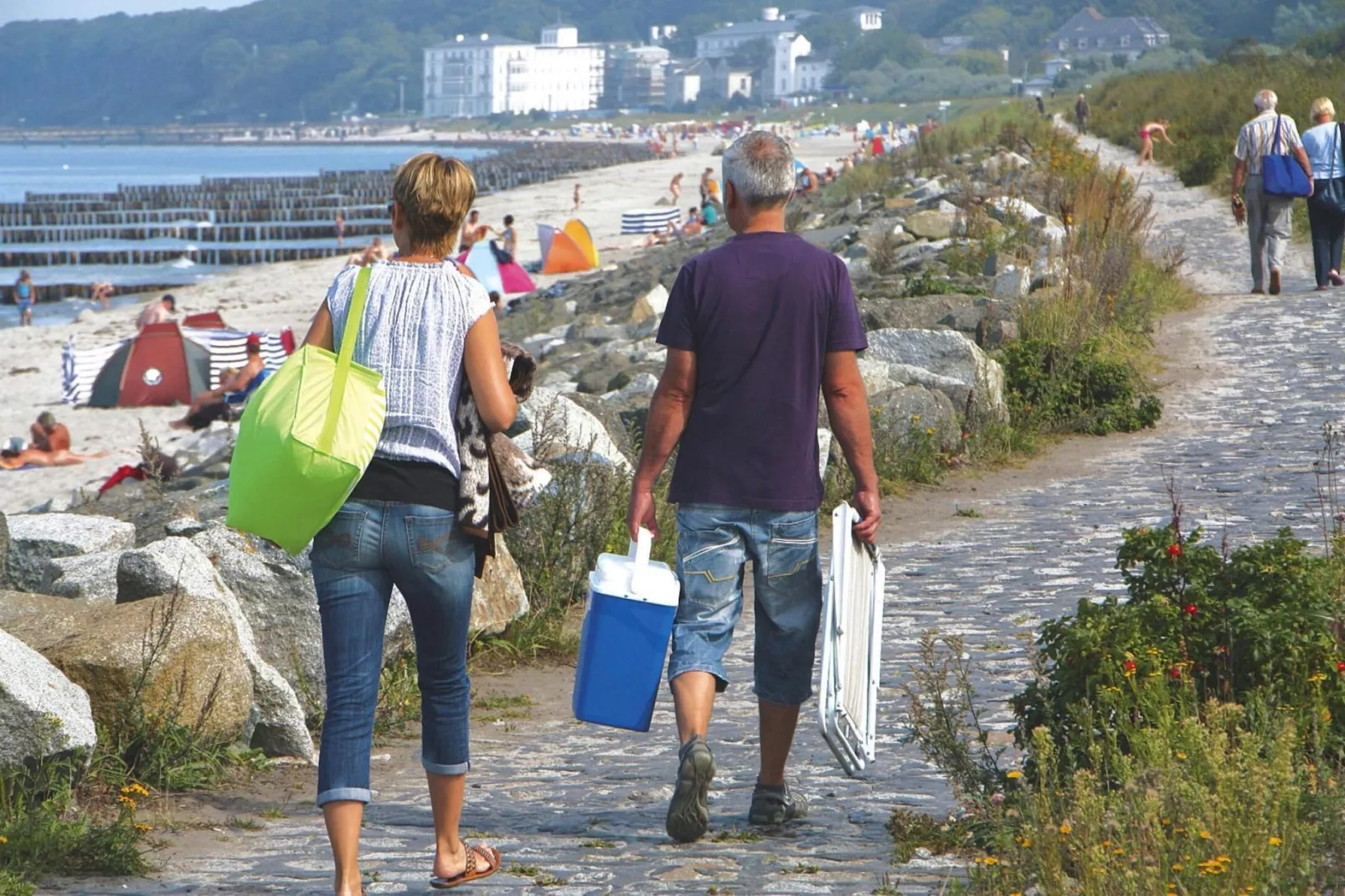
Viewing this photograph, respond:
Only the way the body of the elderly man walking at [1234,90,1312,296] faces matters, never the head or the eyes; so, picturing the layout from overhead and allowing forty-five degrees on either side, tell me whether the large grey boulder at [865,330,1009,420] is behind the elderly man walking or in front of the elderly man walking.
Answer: behind

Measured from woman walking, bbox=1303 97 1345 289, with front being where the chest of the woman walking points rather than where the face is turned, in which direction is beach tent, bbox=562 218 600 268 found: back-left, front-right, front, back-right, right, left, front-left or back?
front-left

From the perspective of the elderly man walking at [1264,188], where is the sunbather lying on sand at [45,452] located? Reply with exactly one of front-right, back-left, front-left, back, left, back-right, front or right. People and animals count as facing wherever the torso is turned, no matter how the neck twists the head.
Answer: left

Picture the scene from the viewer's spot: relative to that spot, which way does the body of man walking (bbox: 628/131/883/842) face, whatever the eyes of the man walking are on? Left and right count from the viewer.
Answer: facing away from the viewer

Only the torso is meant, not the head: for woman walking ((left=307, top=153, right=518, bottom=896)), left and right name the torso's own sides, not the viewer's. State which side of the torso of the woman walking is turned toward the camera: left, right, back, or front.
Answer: back

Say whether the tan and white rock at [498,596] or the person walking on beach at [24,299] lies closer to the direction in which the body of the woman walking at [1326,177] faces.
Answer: the person walking on beach

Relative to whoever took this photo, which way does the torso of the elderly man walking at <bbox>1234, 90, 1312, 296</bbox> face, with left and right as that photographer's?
facing away from the viewer

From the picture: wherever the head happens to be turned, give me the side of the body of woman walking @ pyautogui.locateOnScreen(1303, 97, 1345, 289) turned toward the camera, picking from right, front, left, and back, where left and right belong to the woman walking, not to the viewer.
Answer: back

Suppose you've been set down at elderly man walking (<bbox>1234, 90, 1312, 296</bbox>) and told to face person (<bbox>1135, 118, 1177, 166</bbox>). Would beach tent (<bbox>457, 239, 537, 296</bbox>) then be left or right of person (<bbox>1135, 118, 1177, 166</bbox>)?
left

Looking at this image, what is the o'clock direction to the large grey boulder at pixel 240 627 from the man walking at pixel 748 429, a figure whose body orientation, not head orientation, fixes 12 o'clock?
The large grey boulder is roughly at 10 o'clock from the man walking.

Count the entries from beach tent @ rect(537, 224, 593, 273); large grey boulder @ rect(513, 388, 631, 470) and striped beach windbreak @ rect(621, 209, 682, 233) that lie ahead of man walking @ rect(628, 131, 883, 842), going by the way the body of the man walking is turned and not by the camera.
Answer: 3

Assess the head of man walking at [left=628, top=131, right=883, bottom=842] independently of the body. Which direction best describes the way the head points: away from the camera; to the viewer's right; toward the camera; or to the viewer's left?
away from the camera

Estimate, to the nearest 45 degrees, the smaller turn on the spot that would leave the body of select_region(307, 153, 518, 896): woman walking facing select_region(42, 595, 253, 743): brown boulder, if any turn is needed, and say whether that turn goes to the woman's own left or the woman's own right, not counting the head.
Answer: approximately 45° to the woman's own left

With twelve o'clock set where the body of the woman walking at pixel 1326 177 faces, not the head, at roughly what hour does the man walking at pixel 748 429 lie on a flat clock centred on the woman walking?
The man walking is roughly at 6 o'clock from the woman walking.

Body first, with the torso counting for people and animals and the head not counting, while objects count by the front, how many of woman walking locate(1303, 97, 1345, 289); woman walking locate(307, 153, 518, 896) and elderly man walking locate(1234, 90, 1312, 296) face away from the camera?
3
